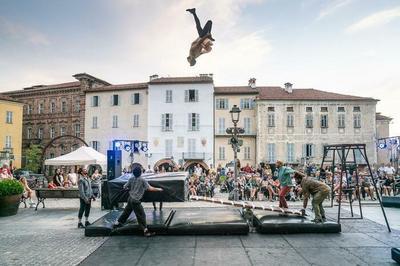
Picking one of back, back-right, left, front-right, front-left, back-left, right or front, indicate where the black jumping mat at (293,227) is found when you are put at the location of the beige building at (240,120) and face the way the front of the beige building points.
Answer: front

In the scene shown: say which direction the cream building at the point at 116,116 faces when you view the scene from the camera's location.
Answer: facing the viewer

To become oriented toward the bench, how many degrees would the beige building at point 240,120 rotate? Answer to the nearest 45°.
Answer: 0° — it already faces it

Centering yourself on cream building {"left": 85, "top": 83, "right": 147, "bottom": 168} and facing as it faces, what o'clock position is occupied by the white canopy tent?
The white canopy tent is roughly at 12 o'clock from the cream building.

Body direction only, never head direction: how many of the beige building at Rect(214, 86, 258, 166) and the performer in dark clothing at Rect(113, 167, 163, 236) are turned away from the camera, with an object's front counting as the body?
1

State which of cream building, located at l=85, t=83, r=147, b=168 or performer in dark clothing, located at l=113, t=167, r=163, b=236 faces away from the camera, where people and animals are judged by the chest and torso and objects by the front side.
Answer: the performer in dark clothing

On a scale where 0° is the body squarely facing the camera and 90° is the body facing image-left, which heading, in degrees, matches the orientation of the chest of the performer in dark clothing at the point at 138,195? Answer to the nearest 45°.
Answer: approximately 180°

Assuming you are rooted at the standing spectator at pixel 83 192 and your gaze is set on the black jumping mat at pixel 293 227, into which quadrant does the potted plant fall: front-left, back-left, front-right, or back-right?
back-left

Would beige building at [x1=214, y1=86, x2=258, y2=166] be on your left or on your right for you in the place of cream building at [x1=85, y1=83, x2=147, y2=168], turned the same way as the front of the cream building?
on your left

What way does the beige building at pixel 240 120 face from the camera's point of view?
toward the camera

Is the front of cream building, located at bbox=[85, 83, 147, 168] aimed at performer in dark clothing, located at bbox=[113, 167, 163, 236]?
yes

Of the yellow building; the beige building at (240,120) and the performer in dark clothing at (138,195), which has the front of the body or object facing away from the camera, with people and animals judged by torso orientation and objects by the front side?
the performer in dark clothing
